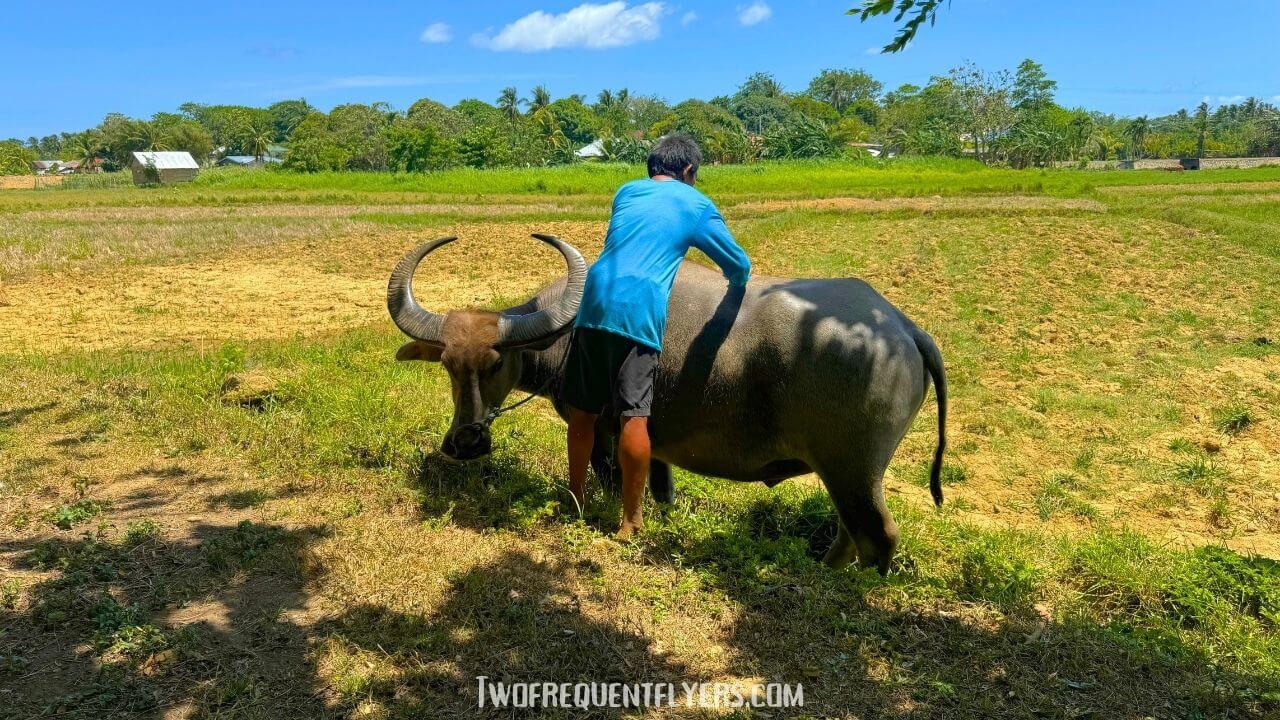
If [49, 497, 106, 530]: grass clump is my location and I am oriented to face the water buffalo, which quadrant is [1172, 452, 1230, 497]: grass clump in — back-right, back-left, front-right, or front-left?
front-left

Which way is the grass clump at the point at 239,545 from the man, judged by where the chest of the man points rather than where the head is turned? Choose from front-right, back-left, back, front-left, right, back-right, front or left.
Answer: back-left

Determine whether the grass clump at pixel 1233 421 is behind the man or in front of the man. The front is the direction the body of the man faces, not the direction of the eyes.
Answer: in front

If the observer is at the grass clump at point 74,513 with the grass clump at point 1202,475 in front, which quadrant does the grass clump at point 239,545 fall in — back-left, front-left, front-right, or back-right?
front-right

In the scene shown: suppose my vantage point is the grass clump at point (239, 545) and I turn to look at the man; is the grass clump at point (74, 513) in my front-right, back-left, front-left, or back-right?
back-left

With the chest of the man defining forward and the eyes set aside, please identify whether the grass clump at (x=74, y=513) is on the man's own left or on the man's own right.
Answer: on the man's own left

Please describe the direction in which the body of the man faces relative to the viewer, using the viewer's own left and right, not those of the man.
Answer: facing away from the viewer and to the right of the viewer
